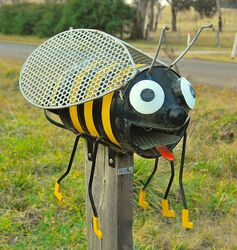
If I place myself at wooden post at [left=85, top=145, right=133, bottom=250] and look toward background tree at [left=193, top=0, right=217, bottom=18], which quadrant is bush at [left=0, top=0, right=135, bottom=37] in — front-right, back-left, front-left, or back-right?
front-left

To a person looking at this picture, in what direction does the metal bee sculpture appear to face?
facing the viewer and to the right of the viewer

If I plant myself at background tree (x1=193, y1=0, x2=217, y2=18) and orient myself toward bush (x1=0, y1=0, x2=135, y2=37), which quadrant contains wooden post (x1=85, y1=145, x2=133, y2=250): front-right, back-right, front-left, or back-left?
front-left

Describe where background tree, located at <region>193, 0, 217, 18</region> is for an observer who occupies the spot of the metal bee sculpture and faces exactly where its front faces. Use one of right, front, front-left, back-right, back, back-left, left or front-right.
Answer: back-left

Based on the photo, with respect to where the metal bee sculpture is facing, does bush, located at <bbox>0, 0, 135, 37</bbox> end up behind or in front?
behind
